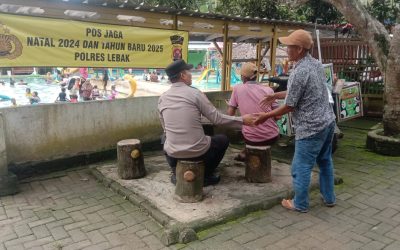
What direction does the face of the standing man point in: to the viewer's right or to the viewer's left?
to the viewer's left

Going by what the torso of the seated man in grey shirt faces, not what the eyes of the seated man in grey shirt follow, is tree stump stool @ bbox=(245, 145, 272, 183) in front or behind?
in front

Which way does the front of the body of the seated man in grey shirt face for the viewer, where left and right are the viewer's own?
facing away from the viewer and to the right of the viewer

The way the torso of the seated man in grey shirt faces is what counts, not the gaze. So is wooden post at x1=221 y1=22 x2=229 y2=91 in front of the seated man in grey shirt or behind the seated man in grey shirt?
in front

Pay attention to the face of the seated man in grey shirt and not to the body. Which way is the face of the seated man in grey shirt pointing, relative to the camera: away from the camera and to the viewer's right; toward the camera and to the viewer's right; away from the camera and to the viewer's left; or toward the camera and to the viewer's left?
away from the camera and to the viewer's right

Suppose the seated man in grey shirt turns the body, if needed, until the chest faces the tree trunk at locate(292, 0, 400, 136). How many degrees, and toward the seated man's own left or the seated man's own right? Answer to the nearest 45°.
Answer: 0° — they already face it

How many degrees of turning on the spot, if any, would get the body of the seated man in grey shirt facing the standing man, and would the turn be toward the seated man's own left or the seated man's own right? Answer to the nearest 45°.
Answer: approximately 45° to the seated man's own right

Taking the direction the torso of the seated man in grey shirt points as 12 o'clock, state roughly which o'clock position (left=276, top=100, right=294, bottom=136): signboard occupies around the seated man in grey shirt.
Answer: The signboard is roughly at 12 o'clock from the seated man in grey shirt.

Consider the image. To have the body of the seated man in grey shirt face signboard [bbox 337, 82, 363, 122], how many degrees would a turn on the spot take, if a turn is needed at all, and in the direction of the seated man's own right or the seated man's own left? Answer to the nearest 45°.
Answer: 0° — they already face it
